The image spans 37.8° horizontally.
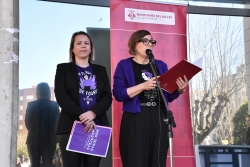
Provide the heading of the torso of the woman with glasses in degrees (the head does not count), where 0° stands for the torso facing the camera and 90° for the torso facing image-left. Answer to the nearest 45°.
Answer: approximately 315°

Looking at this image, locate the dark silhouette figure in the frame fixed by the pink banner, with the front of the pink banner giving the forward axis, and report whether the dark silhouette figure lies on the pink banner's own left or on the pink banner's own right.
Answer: on the pink banner's own right

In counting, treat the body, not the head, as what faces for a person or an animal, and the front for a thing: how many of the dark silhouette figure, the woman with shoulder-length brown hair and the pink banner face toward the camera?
2

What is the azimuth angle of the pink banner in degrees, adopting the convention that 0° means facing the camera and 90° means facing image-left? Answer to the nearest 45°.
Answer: approximately 0°

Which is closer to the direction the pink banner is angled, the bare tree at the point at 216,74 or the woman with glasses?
the woman with glasses

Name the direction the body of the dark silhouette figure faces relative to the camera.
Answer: away from the camera

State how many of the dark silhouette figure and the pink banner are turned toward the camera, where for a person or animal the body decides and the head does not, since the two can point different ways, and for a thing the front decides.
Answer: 1

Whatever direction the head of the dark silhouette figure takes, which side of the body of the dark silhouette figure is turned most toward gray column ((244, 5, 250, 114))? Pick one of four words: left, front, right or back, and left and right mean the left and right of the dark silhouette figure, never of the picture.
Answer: right
